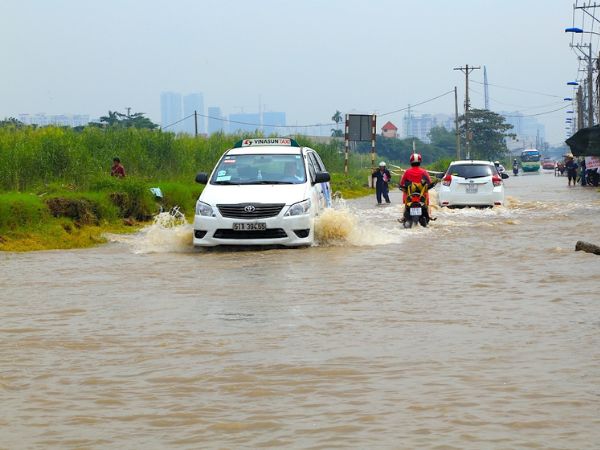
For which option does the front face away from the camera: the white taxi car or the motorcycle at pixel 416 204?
the motorcycle

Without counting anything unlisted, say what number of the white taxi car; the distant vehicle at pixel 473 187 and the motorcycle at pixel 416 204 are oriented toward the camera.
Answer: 1

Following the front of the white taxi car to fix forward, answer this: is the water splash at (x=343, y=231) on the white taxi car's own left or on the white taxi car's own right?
on the white taxi car's own left

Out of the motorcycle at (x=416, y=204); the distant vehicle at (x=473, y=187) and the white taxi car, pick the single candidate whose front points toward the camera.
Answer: the white taxi car

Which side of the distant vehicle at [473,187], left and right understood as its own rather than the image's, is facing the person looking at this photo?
back

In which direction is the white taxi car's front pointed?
toward the camera

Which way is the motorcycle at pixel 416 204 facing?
away from the camera

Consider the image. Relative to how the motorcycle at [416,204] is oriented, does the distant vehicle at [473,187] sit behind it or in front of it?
in front

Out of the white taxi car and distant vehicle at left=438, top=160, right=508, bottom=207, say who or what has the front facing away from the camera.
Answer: the distant vehicle

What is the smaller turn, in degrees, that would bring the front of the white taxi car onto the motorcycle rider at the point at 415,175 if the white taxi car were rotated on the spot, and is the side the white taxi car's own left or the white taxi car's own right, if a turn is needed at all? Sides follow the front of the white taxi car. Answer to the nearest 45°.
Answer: approximately 135° to the white taxi car's own left

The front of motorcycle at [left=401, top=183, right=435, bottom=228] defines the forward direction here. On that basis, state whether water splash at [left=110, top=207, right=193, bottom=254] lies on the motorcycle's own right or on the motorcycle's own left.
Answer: on the motorcycle's own left

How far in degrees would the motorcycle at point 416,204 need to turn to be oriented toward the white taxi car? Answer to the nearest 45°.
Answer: approximately 135° to its left

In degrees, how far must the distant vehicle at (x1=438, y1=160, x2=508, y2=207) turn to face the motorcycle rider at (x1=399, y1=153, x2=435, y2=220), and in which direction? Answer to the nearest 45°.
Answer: approximately 180°
